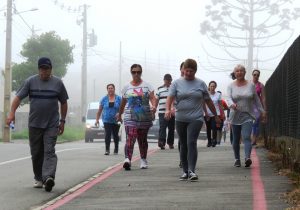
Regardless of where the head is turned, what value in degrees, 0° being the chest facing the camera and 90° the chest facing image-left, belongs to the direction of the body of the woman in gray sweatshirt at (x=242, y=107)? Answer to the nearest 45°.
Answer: approximately 0°

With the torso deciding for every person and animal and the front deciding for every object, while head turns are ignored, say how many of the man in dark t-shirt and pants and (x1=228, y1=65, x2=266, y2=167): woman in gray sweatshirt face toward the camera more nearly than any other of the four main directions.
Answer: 2

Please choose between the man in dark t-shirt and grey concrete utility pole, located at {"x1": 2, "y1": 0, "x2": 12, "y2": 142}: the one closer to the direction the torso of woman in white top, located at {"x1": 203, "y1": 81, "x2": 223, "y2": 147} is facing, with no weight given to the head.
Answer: the man in dark t-shirt and pants

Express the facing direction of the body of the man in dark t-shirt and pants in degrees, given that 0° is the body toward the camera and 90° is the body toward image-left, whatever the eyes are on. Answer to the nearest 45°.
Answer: approximately 0°

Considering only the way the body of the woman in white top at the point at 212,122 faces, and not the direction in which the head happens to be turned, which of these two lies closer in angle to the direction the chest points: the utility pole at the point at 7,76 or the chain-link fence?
the chain-link fence
